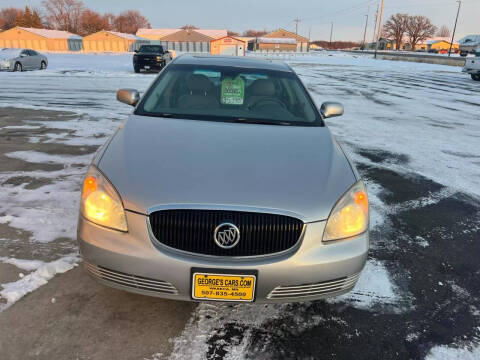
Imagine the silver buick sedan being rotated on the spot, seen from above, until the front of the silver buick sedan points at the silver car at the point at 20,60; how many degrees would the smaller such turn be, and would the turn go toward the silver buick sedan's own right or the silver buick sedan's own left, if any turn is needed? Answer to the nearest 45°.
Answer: approximately 135° to the silver buick sedan's own right

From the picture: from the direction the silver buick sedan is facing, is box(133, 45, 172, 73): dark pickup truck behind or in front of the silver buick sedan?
behind

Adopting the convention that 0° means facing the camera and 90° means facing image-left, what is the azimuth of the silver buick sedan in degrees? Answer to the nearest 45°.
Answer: approximately 0°
